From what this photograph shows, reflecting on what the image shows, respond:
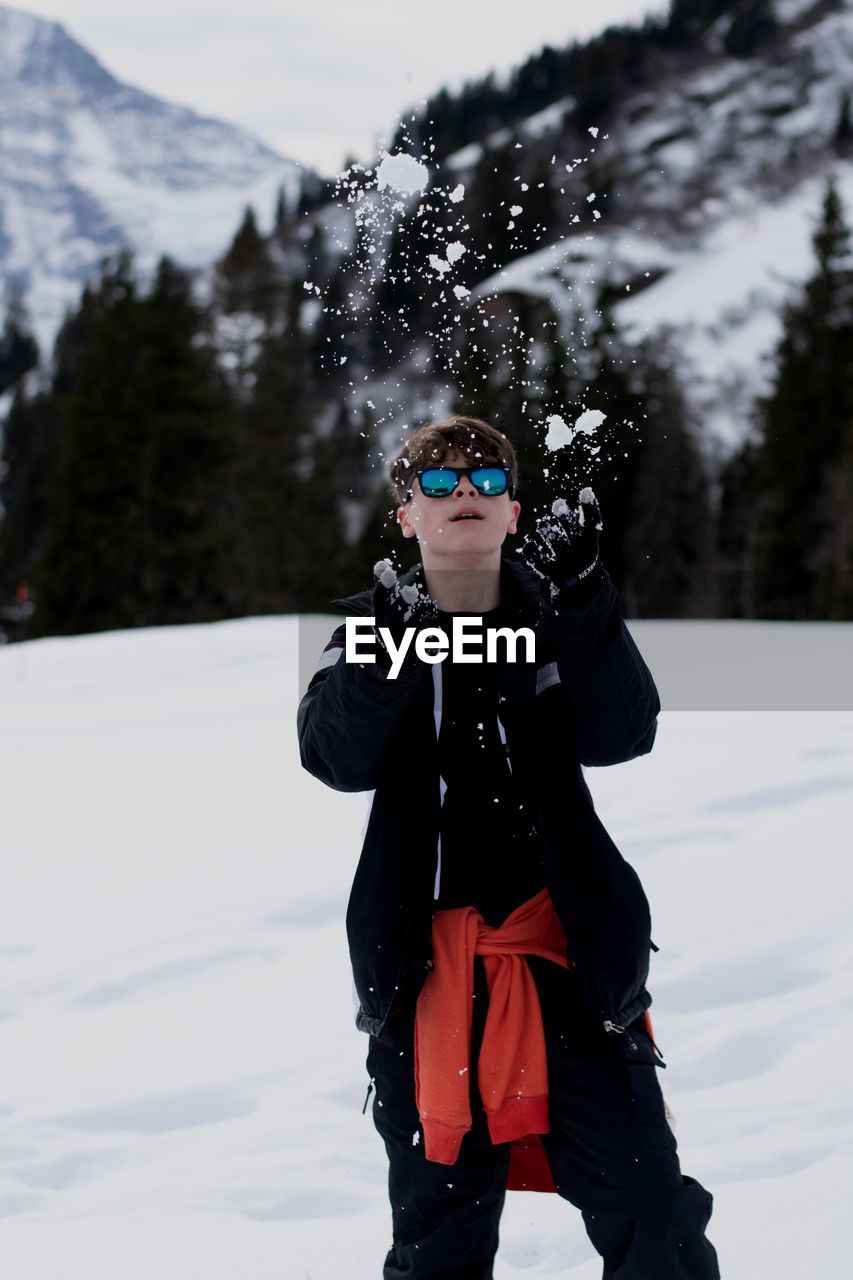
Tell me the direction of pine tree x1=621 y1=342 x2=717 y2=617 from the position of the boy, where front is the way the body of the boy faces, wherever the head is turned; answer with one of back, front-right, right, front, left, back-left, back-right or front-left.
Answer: back

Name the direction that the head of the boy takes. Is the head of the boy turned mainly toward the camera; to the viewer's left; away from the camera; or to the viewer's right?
toward the camera

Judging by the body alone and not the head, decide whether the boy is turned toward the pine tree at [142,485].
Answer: no

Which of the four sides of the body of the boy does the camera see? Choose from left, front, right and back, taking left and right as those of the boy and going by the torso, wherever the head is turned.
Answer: front

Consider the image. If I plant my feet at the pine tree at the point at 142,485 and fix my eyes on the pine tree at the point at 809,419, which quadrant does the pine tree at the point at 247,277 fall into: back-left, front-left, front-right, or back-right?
front-left

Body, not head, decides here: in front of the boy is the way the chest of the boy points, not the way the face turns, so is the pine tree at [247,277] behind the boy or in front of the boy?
behind

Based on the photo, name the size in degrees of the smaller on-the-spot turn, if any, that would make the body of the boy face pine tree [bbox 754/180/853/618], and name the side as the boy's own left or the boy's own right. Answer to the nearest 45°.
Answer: approximately 180°

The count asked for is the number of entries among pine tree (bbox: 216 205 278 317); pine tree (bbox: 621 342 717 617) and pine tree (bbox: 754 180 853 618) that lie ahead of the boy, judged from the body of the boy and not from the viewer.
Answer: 0

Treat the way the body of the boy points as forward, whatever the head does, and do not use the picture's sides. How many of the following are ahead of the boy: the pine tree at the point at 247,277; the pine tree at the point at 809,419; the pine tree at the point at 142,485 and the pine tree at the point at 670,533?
0

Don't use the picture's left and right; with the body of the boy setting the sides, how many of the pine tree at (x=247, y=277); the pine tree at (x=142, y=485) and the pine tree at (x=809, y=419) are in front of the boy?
0

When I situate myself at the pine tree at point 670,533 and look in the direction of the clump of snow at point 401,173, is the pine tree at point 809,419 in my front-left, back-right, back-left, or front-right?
back-left
